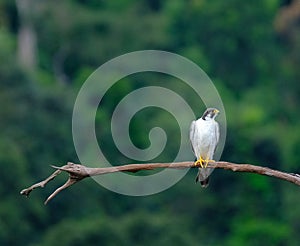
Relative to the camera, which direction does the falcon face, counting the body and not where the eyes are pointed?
toward the camera
